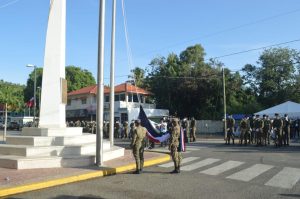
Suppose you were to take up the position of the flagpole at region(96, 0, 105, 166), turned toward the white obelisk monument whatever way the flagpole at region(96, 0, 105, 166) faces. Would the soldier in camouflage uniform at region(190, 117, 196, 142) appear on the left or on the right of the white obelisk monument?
right

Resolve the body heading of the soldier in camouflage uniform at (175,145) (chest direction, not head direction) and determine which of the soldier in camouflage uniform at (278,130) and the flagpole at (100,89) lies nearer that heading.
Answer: the flagpole

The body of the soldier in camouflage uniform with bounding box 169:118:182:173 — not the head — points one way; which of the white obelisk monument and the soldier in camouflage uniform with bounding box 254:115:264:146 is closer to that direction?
the white obelisk monument

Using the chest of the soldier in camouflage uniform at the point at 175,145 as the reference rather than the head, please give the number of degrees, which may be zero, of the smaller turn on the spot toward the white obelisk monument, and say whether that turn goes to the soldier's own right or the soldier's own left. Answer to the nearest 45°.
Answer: approximately 45° to the soldier's own right
